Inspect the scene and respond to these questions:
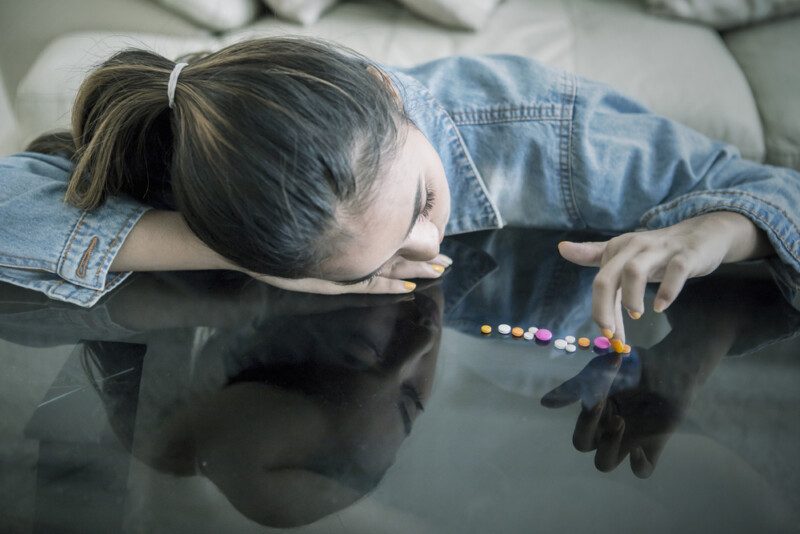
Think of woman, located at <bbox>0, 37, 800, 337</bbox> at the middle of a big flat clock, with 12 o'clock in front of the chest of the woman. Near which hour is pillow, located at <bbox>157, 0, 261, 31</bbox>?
The pillow is roughly at 5 o'clock from the woman.

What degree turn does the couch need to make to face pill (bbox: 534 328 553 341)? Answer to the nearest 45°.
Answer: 0° — it already faces it

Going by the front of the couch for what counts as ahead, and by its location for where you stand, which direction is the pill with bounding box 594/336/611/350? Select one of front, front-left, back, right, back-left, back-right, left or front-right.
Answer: front

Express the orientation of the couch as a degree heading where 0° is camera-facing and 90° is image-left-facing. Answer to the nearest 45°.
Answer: approximately 0°

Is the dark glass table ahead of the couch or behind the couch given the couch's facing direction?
ahead

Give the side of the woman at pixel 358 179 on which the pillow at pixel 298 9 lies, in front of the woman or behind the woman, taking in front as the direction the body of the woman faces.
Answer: behind

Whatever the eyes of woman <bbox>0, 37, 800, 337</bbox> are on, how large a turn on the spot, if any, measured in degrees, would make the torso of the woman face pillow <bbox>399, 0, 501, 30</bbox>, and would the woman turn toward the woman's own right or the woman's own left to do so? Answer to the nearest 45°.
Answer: approximately 180°

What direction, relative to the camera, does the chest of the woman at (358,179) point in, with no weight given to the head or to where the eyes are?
toward the camera
